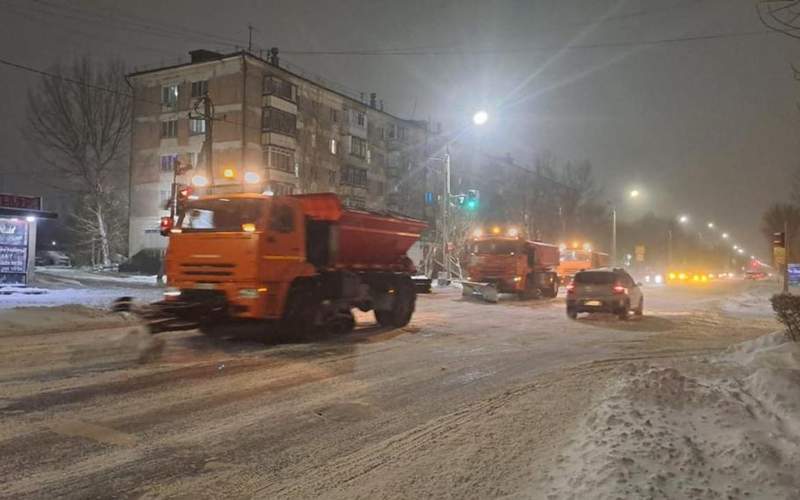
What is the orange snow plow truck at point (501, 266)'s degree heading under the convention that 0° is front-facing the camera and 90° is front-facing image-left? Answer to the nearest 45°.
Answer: approximately 45°

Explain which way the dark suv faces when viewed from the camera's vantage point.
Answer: facing away from the viewer and to the right of the viewer

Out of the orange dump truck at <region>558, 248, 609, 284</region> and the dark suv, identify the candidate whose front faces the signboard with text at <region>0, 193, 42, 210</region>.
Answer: the orange dump truck

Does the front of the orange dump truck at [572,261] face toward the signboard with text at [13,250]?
yes

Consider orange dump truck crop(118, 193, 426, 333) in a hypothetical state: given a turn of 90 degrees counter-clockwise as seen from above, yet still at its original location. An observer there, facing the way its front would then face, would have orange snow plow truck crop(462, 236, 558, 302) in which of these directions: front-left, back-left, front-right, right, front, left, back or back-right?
left
